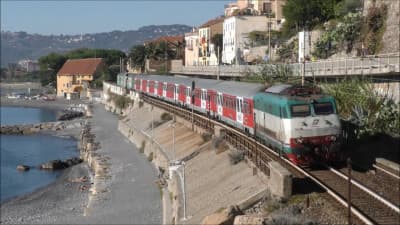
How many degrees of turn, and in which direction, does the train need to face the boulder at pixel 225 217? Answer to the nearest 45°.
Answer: approximately 90° to its right

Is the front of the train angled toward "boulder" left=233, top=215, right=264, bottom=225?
no

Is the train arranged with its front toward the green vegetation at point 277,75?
no

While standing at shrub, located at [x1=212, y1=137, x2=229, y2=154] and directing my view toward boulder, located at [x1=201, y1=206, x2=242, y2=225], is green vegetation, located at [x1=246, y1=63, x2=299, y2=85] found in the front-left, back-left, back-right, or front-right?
back-left

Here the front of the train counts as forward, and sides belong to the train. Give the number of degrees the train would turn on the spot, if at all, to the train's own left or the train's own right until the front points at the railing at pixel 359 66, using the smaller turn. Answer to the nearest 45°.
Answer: approximately 135° to the train's own left

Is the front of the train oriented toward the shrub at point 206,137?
no

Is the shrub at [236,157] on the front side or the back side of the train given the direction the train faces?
on the back side
